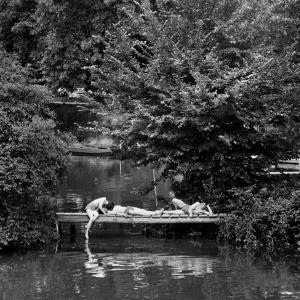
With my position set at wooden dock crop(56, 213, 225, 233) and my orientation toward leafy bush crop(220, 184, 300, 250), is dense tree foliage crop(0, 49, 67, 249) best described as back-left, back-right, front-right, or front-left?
back-right

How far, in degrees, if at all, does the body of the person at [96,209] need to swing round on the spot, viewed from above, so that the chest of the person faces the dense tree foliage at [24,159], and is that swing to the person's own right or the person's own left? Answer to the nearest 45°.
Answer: approximately 135° to the person's own right

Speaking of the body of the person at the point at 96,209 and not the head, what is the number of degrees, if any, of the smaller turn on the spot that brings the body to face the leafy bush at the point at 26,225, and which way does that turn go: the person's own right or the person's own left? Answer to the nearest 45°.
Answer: approximately 135° to the person's own right
